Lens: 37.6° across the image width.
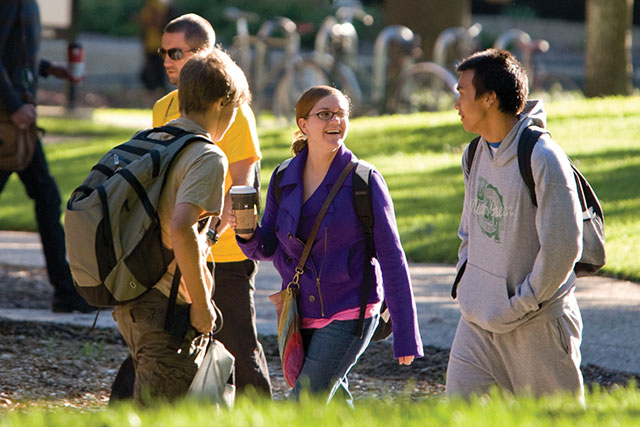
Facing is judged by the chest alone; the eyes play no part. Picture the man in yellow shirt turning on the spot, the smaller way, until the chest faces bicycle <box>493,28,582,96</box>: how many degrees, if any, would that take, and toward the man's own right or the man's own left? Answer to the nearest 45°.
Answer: approximately 180°

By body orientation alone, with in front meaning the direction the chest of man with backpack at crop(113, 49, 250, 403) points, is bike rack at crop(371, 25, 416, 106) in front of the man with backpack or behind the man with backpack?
in front

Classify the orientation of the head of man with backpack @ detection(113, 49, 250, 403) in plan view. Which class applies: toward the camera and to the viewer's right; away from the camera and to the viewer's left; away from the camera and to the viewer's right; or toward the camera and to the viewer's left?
away from the camera and to the viewer's right

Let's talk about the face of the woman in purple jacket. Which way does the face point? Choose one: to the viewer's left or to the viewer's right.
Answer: to the viewer's right

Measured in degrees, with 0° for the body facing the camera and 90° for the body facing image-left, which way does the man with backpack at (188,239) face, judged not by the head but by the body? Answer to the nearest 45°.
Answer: approximately 225°

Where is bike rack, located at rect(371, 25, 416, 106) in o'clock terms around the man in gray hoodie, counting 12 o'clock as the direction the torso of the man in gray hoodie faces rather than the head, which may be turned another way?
The bike rack is roughly at 4 o'clock from the man in gray hoodie.

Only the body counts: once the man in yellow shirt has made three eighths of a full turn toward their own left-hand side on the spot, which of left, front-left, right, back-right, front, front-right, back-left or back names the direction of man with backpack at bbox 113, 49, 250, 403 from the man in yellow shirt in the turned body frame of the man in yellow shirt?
right

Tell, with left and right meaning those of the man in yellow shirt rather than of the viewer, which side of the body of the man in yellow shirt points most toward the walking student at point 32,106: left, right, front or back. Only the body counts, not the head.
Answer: right

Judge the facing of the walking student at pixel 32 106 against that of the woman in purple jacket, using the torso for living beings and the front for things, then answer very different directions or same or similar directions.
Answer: very different directions
